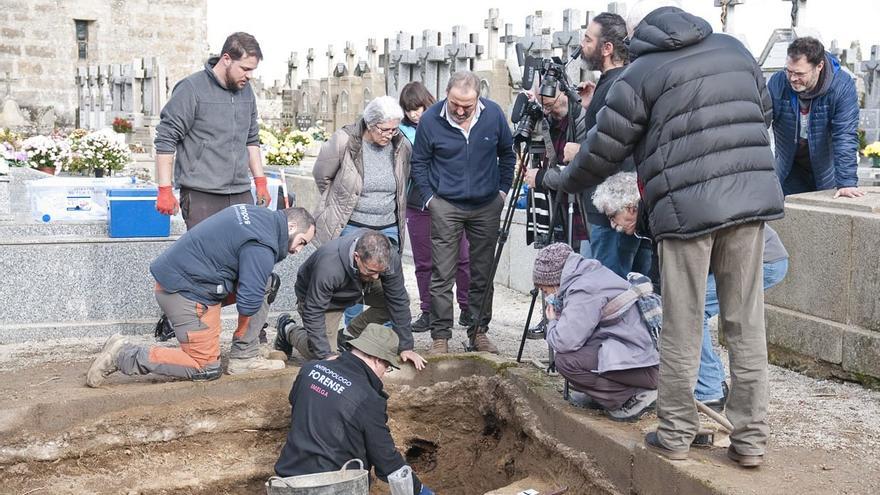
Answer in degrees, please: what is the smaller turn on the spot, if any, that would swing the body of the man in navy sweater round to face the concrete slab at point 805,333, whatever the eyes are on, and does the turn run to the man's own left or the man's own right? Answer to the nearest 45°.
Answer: approximately 90° to the man's own left

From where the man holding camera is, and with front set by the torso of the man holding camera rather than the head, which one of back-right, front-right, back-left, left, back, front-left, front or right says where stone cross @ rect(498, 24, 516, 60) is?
right

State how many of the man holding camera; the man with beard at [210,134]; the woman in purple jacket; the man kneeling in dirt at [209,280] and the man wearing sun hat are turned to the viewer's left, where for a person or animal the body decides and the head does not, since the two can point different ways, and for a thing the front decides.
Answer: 2

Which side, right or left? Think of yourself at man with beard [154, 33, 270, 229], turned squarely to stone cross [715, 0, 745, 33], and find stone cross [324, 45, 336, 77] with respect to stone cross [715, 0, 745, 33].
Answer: left

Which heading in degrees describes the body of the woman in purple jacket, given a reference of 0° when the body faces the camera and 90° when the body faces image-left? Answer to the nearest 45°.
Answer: approximately 90°

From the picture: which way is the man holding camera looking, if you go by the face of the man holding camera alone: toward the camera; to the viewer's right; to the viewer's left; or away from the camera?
to the viewer's left

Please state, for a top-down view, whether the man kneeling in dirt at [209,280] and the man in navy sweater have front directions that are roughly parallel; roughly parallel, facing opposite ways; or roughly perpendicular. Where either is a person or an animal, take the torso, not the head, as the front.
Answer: roughly perpendicular

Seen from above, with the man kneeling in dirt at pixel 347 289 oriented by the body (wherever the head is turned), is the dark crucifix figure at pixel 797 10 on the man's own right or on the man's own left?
on the man's own left

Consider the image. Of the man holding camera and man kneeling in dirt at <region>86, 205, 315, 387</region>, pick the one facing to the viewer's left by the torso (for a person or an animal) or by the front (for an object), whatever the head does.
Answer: the man holding camera

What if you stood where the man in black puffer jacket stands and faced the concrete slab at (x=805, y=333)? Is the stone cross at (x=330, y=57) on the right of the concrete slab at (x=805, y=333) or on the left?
left

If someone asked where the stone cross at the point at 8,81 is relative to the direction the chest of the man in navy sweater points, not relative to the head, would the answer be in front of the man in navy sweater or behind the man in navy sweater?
behind

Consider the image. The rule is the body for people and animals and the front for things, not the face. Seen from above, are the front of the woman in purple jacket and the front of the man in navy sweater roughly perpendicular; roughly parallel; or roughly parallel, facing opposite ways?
roughly perpendicular
